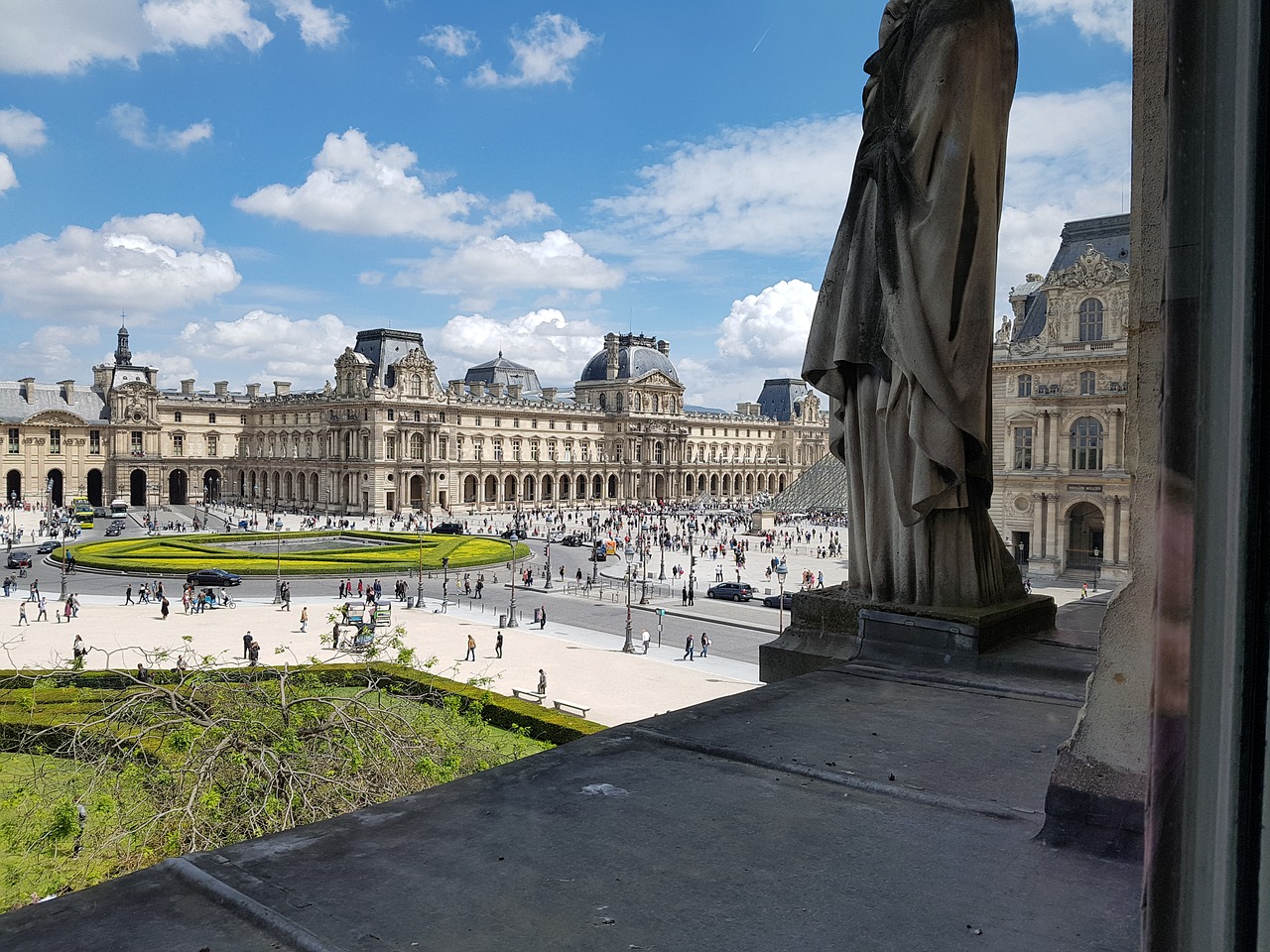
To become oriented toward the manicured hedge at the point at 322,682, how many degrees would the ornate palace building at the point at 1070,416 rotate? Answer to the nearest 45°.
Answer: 0° — it already faces it

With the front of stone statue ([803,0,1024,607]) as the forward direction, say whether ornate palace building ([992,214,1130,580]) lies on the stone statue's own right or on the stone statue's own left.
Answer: on the stone statue's own right

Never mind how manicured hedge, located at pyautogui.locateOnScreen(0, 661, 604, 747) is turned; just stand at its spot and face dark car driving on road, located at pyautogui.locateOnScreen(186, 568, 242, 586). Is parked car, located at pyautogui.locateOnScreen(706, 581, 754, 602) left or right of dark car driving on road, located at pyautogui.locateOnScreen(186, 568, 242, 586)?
right

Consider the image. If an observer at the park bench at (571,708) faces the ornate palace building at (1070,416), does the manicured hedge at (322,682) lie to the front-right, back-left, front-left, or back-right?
back-left

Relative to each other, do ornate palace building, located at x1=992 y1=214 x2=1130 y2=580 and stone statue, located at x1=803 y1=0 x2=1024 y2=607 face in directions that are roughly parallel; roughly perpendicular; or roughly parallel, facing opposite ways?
roughly perpendicular
